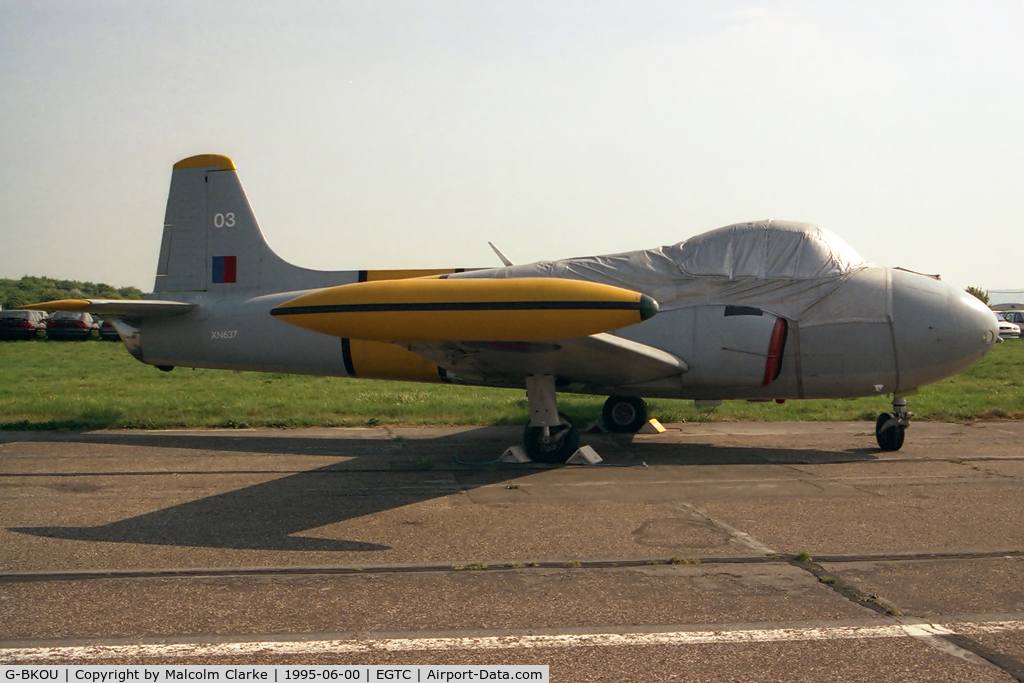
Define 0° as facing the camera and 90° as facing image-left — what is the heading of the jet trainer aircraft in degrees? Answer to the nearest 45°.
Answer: approximately 270°

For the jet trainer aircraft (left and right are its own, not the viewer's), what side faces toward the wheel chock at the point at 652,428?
left

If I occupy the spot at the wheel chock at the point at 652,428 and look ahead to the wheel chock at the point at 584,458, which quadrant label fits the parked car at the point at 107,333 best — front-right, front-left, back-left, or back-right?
back-right

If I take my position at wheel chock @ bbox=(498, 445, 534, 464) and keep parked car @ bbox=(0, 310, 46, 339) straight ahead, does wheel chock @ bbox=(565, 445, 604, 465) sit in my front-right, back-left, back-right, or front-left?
back-right

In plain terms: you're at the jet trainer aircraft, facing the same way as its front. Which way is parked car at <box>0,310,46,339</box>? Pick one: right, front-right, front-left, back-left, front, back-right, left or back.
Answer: back-left

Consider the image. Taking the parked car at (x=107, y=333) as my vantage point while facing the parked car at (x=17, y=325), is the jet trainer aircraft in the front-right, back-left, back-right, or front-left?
back-left
